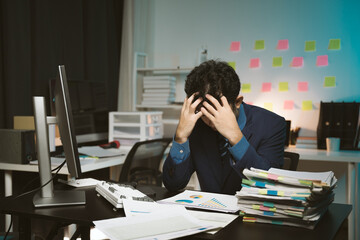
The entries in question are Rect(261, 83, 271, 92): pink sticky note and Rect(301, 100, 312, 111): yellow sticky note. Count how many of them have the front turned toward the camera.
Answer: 2

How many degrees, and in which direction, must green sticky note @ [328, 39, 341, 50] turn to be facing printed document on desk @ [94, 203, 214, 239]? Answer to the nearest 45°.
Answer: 0° — it already faces it

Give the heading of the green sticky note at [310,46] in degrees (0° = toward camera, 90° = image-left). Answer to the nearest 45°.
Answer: approximately 0°

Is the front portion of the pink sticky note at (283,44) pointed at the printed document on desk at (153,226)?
yes

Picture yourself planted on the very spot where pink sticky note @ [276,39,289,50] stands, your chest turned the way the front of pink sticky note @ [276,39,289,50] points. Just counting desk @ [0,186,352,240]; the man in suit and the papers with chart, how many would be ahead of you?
3

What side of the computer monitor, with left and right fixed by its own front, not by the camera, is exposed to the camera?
right

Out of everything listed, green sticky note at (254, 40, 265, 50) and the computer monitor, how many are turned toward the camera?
1
